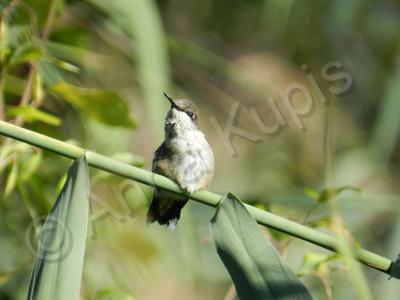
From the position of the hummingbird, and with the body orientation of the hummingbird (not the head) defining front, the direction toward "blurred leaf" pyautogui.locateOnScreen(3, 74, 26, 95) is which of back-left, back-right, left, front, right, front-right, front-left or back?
back-right

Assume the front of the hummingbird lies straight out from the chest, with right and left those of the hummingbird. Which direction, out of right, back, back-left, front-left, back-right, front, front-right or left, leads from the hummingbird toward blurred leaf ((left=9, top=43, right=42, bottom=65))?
right

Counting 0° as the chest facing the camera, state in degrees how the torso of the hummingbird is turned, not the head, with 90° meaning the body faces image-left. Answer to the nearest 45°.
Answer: approximately 315°
